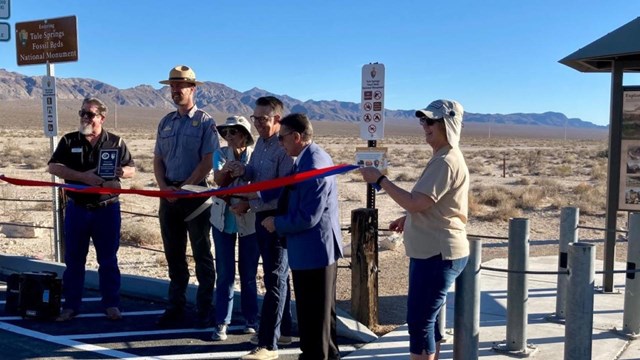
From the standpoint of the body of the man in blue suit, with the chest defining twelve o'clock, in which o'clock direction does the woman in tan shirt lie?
The woman in tan shirt is roughly at 7 o'clock from the man in blue suit.

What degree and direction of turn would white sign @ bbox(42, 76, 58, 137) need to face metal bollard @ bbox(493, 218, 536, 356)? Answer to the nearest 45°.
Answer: approximately 45° to its left

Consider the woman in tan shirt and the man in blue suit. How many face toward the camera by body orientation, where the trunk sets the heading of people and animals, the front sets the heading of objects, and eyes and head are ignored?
0

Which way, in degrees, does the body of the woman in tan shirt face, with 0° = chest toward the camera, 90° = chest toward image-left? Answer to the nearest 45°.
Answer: approximately 90°

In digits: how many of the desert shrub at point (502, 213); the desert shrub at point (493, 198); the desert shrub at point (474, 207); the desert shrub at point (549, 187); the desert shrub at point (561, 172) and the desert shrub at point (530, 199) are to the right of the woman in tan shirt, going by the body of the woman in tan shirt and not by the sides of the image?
6

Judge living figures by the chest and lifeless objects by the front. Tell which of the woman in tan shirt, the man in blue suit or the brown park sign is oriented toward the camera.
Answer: the brown park sign

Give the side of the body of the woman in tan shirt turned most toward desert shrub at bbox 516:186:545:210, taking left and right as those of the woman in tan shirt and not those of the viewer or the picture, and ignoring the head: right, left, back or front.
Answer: right

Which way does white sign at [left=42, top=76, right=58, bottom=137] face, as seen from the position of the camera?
facing the viewer

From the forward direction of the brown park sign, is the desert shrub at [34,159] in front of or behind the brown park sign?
behind

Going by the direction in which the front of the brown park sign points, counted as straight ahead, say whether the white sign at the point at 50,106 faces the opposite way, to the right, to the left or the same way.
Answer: the same way

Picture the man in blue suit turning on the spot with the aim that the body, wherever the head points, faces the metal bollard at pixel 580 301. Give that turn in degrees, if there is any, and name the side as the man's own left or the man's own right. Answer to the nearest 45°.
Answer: approximately 180°

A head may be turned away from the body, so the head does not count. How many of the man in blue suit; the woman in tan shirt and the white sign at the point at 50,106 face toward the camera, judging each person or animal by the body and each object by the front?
1

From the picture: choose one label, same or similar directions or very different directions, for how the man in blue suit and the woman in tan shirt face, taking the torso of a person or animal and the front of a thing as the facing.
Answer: same or similar directions

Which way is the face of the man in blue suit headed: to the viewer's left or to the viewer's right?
to the viewer's left

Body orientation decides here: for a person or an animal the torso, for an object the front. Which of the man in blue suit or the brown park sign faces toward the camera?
the brown park sign

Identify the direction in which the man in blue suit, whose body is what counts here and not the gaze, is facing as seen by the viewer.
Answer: to the viewer's left
